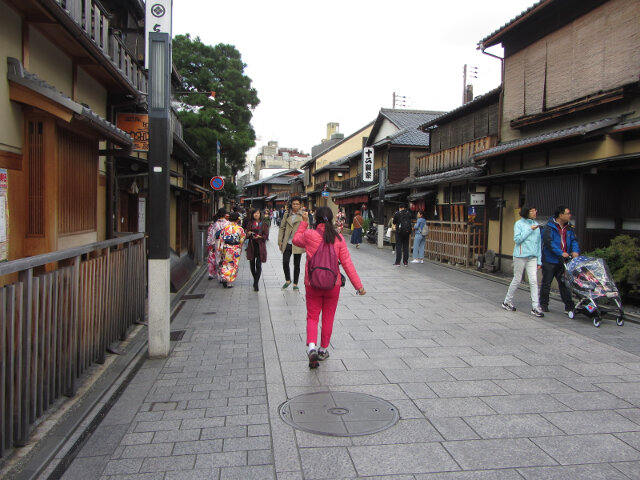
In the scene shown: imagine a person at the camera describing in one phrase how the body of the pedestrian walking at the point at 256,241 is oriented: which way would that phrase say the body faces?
toward the camera

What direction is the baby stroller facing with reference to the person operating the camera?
facing the viewer and to the right of the viewer

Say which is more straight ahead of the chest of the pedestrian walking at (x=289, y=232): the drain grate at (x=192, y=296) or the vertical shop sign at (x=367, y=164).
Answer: the drain grate

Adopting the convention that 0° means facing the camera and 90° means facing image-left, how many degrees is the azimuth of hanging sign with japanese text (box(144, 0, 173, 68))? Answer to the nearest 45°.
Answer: approximately 0°

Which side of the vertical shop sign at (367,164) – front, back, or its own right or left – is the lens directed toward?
front

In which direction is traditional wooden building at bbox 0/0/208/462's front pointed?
to the viewer's right

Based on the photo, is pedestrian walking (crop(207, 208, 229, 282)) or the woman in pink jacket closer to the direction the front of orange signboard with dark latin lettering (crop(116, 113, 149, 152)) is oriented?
the woman in pink jacket

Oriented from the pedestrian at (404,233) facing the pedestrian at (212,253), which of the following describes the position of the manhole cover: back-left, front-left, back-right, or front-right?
front-left

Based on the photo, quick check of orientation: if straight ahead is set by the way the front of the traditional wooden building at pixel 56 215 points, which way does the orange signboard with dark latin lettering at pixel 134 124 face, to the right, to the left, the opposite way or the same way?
to the right

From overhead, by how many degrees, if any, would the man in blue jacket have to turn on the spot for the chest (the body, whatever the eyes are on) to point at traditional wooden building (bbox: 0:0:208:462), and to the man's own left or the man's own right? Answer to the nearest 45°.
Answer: approximately 90° to the man's own right

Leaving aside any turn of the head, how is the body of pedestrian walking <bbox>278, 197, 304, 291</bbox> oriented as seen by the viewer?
toward the camera

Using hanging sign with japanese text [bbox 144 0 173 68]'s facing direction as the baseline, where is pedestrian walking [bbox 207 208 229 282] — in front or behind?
behind

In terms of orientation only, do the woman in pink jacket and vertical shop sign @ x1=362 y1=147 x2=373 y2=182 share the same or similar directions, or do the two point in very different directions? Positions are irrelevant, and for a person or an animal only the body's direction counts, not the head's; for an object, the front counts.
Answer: very different directions

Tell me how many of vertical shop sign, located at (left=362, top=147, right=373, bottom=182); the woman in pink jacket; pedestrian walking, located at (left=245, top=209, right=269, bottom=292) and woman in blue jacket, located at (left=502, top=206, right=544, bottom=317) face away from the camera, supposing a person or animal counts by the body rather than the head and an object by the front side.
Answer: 1

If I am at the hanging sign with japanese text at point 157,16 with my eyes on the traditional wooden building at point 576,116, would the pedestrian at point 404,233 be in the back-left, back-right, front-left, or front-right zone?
front-left

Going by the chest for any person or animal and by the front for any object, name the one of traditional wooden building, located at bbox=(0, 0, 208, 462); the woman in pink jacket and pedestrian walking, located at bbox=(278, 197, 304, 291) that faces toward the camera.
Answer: the pedestrian walking

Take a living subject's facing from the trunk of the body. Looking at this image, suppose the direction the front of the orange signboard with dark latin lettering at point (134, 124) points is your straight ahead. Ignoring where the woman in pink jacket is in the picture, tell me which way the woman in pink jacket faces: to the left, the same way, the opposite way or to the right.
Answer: the opposite way

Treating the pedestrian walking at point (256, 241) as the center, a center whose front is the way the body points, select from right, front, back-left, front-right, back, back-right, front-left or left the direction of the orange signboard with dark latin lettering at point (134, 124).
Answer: right
